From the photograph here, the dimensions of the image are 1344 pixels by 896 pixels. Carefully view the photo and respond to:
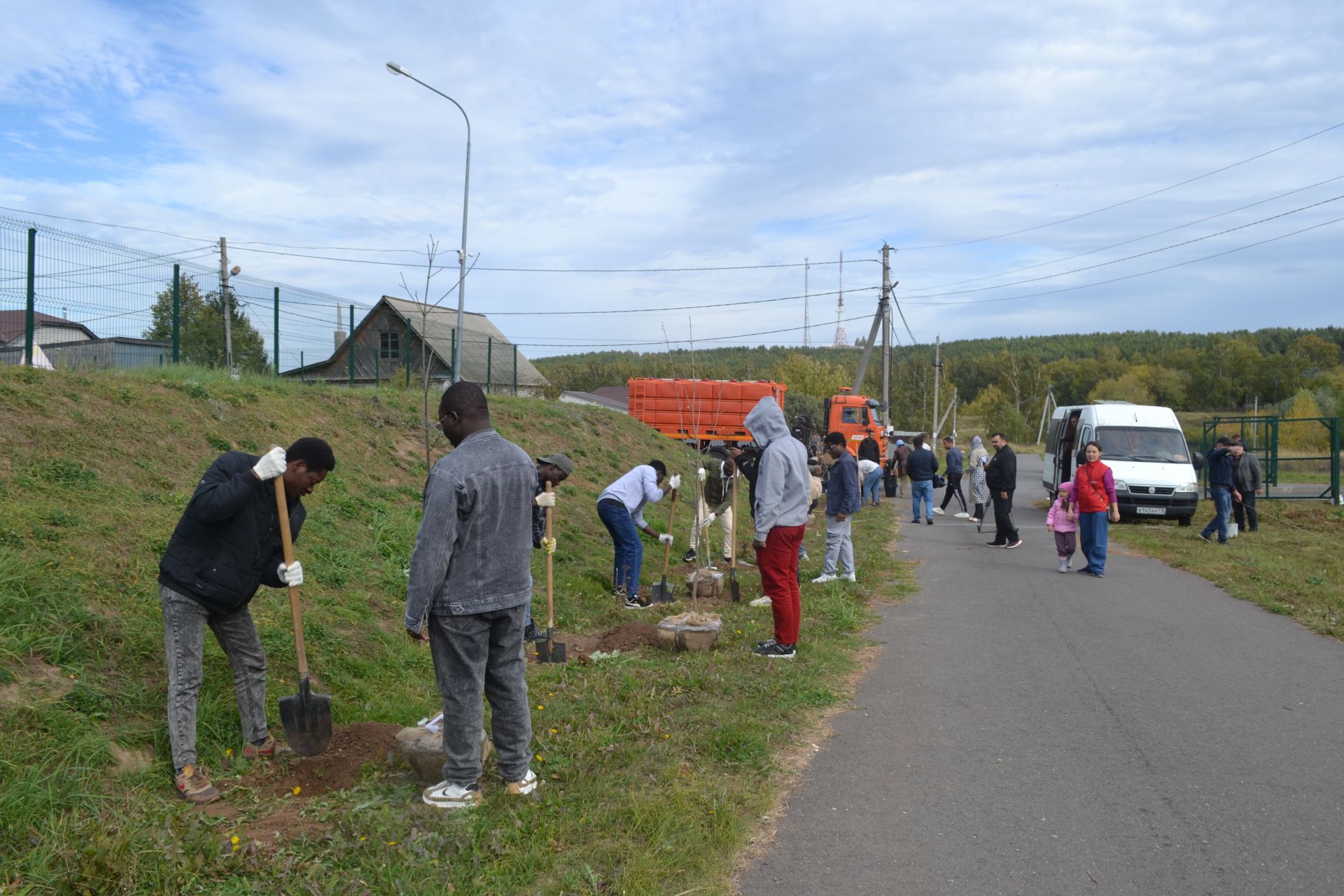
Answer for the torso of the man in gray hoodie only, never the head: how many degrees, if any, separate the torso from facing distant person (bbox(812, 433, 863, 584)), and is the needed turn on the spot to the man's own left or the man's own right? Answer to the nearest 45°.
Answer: approximately 90° to the man's own right

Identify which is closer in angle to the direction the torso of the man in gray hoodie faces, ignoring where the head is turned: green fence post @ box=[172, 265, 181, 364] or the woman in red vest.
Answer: the green fence post

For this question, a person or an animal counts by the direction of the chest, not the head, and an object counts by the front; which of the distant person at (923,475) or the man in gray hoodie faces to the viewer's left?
the man in gray hoodie
